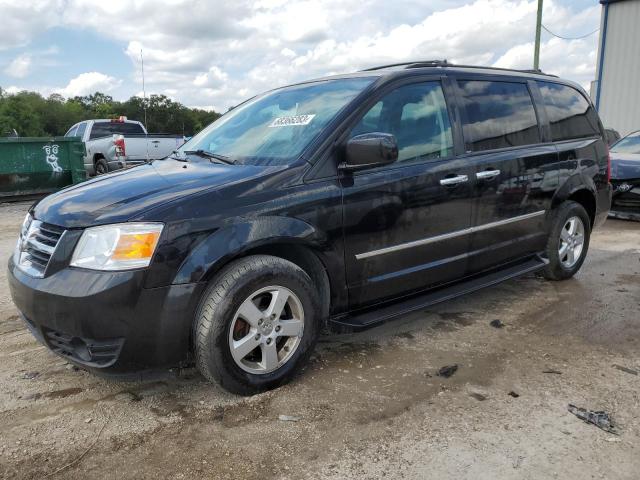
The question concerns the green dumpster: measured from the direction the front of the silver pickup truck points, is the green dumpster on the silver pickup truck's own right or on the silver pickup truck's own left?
on the silver pickup truck's own left

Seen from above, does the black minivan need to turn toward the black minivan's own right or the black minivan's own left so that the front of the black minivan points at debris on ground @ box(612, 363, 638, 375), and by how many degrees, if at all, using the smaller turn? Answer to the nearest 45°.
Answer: approximately 135° to the black minivan's own left

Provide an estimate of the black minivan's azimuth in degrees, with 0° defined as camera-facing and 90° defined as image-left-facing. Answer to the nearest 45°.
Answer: approximately 45°

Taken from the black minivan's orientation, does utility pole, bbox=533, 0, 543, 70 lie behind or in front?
behind

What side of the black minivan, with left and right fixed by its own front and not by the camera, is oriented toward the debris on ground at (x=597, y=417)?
left

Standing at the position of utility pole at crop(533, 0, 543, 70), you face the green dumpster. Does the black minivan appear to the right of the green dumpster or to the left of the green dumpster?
left
